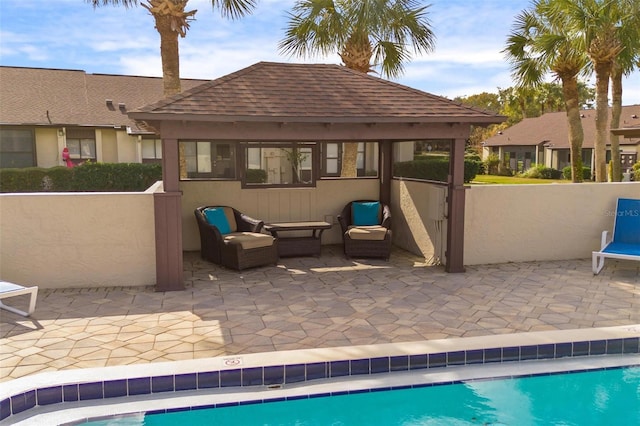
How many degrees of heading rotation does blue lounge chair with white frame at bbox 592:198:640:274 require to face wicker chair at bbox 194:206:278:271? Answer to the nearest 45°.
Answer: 0° — it already faces it

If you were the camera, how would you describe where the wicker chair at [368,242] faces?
facing the viewer

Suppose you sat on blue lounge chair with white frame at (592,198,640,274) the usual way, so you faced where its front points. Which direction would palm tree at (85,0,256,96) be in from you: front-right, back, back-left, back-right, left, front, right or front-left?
front-right

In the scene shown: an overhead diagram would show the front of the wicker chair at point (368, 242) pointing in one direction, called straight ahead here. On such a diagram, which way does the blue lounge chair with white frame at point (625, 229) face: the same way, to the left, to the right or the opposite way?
to the right

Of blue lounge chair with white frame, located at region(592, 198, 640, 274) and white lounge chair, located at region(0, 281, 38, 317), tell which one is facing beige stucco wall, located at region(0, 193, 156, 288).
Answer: blue lounge chair with white frame, located at region(592, 198, 640, 274)

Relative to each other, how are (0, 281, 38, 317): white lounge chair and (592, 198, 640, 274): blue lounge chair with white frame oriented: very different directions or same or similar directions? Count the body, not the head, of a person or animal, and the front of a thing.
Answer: very different directions

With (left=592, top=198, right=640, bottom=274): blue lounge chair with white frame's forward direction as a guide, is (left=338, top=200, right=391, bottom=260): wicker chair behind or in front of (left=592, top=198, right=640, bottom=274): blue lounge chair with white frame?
in front

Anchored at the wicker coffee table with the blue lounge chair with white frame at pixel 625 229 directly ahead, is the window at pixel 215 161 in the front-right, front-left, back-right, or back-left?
back-left

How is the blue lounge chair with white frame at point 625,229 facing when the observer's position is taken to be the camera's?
facing the viewer and to the left of the viewer

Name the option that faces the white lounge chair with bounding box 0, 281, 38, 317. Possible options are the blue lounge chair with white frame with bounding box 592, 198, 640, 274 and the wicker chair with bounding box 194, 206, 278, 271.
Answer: the blue lounge chair with white frame with bounding box 592, 198, 640, 274

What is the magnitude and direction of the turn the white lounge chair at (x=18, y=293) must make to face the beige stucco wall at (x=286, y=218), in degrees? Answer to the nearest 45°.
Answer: approximately 45° to its left

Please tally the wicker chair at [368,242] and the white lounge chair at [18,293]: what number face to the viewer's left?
0

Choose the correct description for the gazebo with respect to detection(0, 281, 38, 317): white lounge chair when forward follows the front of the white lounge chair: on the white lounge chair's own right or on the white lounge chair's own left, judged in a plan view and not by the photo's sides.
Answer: on the white lounge chair's own left

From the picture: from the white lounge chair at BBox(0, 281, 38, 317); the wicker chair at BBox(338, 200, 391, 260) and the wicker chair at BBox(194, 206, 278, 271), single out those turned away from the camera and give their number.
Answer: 0

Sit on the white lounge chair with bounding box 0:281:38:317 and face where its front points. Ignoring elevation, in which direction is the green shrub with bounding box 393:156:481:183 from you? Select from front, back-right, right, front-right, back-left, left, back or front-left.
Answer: front-left

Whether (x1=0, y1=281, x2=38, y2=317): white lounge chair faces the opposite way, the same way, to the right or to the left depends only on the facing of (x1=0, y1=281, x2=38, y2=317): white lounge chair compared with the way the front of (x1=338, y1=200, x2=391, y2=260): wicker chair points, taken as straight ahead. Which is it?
to the left

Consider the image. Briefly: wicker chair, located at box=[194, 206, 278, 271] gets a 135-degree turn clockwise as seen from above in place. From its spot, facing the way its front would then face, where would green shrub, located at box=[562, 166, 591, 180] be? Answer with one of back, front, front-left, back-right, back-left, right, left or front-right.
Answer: back-right

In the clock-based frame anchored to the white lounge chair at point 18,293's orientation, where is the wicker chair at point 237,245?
The wicker chair is roughly at 10 o'clock from the white lounge chair.

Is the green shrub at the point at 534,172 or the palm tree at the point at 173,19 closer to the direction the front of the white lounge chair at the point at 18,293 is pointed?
the green shrub
